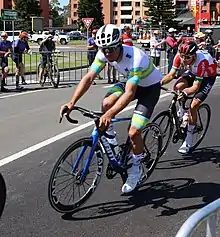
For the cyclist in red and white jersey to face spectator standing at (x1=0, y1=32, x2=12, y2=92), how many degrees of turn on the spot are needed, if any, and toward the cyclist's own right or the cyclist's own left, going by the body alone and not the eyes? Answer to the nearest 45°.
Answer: approximately 90° to the cyclist's own right

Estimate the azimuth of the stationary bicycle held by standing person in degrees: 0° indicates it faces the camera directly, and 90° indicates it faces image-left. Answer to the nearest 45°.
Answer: approximately 315°

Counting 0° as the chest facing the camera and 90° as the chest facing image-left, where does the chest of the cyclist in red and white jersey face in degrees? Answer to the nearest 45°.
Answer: approximately 45°

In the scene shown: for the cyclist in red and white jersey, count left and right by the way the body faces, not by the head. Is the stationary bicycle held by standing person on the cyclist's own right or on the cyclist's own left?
on the cyclist's own right

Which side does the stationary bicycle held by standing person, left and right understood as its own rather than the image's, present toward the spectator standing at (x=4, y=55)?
right
